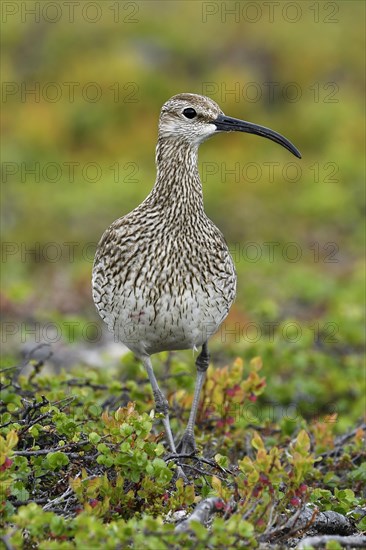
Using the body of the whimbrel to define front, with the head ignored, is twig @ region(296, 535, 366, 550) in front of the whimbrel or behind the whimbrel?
in front

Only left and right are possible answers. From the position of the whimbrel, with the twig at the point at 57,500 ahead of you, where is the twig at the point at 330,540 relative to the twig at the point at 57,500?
left

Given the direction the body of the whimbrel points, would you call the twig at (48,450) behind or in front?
in front

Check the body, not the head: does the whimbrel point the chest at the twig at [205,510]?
yes

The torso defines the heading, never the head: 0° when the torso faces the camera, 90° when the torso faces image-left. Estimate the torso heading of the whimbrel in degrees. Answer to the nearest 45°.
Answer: approximately 0°

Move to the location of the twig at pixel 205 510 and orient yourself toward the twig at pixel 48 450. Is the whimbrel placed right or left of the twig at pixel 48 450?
right
